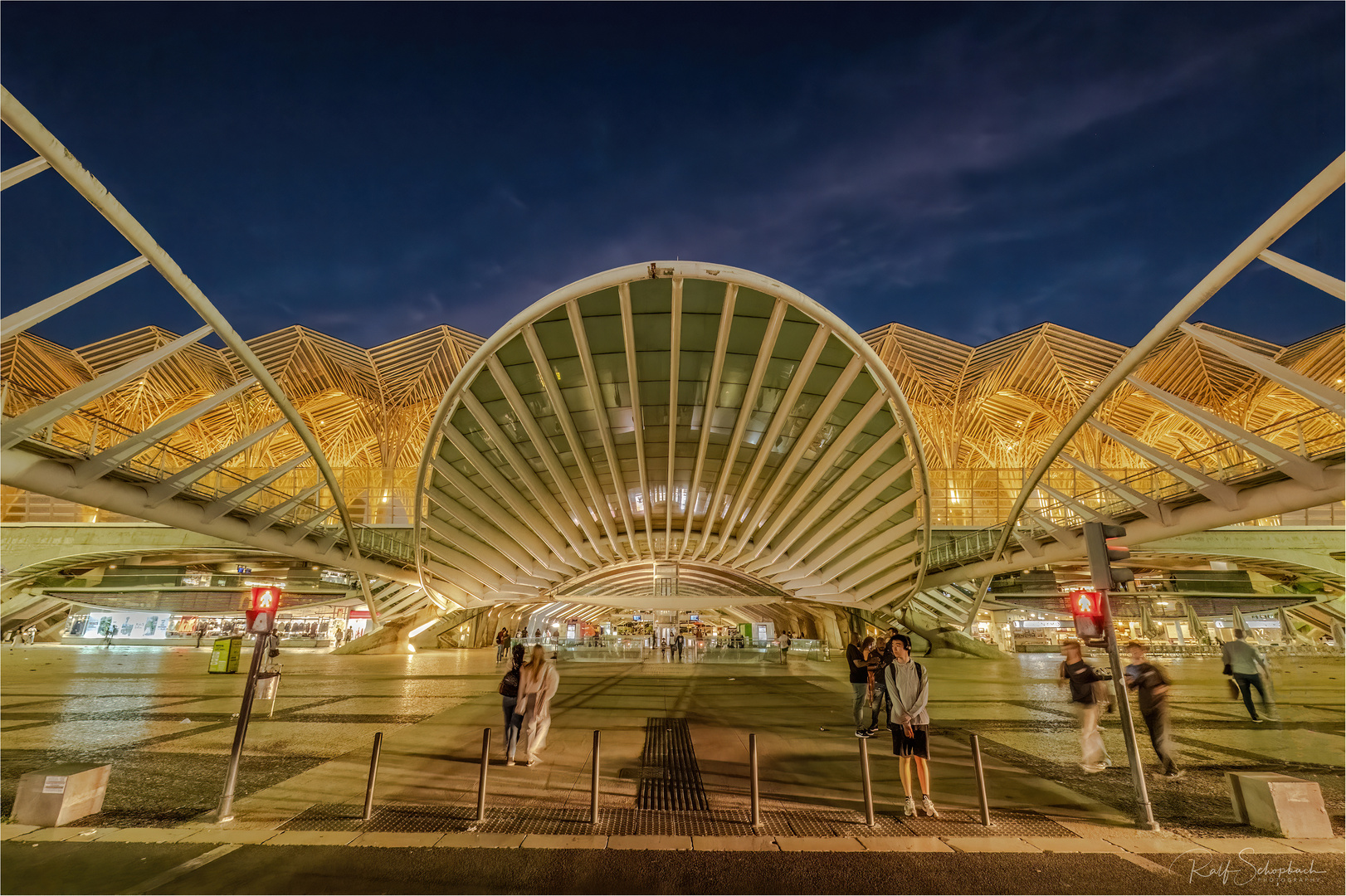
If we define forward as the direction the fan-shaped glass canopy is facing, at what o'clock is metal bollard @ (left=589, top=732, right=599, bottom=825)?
The metal bollard is roughly at 12 o'clock from the fan-shaped glass canopy.

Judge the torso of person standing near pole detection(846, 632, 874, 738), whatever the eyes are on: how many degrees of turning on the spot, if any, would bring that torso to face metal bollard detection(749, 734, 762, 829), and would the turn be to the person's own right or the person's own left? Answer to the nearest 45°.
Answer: approximately 90° to the person's own right

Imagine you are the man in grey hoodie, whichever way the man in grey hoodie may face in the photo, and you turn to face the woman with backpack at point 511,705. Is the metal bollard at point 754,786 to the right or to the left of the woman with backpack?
left

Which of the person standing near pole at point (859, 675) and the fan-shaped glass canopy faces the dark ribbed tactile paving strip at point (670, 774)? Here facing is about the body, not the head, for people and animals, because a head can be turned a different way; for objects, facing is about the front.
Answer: the fan-shaped glass canopy

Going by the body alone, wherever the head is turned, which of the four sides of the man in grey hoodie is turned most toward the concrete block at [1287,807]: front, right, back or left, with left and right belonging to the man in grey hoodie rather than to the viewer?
left
